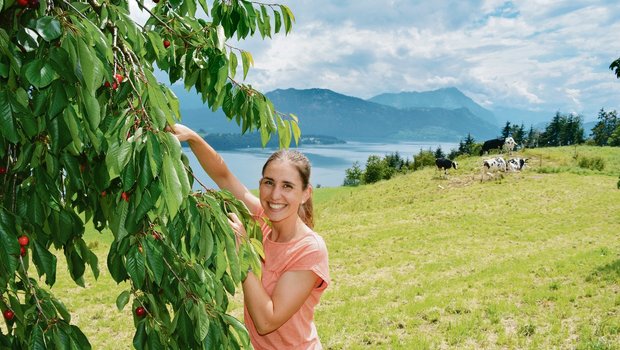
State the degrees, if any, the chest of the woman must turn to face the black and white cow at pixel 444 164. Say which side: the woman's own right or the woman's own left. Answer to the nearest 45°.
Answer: approximately 180°

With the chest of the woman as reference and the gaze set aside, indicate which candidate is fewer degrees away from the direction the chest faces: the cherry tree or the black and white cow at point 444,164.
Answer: the cherry tree

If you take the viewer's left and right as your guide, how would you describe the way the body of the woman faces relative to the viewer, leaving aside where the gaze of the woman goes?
facing the viewer and to the left of the viewer

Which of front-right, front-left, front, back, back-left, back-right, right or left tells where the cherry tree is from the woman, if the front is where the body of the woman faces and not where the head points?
front

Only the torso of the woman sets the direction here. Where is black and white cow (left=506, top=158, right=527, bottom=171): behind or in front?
behind

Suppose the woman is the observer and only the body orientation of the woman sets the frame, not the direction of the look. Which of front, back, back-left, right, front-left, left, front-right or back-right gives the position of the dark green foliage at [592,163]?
back
